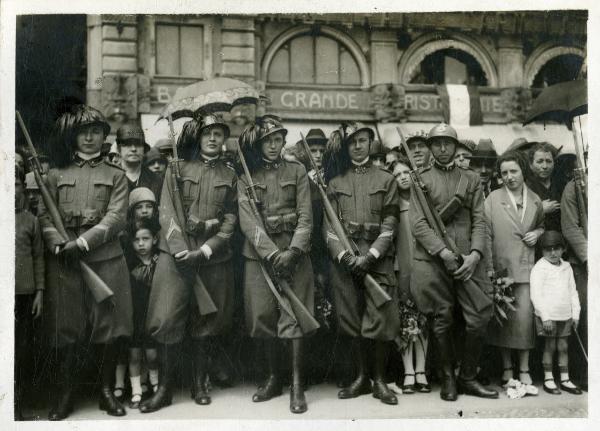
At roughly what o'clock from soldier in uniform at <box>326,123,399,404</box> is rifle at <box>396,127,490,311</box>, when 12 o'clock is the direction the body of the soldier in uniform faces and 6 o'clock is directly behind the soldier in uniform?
The rifle is roughly at 9 o'clock from the soldier in uniform.

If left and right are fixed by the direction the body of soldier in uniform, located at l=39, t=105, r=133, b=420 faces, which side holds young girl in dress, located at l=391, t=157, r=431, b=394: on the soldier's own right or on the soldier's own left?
on the soldier's own left

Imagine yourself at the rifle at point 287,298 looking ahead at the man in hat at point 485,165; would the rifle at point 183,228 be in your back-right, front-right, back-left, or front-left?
back-left

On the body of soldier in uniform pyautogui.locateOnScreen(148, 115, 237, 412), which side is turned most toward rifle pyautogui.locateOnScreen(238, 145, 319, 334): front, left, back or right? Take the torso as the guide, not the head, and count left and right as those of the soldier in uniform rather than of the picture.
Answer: left

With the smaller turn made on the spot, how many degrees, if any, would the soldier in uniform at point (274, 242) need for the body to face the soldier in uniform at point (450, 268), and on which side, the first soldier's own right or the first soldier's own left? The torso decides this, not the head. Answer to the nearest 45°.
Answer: approximately 90° to the first soldier's own left

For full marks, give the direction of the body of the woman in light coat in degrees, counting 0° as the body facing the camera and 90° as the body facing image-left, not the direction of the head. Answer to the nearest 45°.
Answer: approximately 0°

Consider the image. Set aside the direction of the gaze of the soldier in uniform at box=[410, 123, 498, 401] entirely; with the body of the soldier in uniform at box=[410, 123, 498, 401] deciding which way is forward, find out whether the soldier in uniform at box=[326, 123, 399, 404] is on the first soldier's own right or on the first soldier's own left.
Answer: on the first soldier's own right

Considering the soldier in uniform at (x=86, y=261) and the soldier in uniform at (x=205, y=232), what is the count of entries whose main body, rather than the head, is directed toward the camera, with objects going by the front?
2
